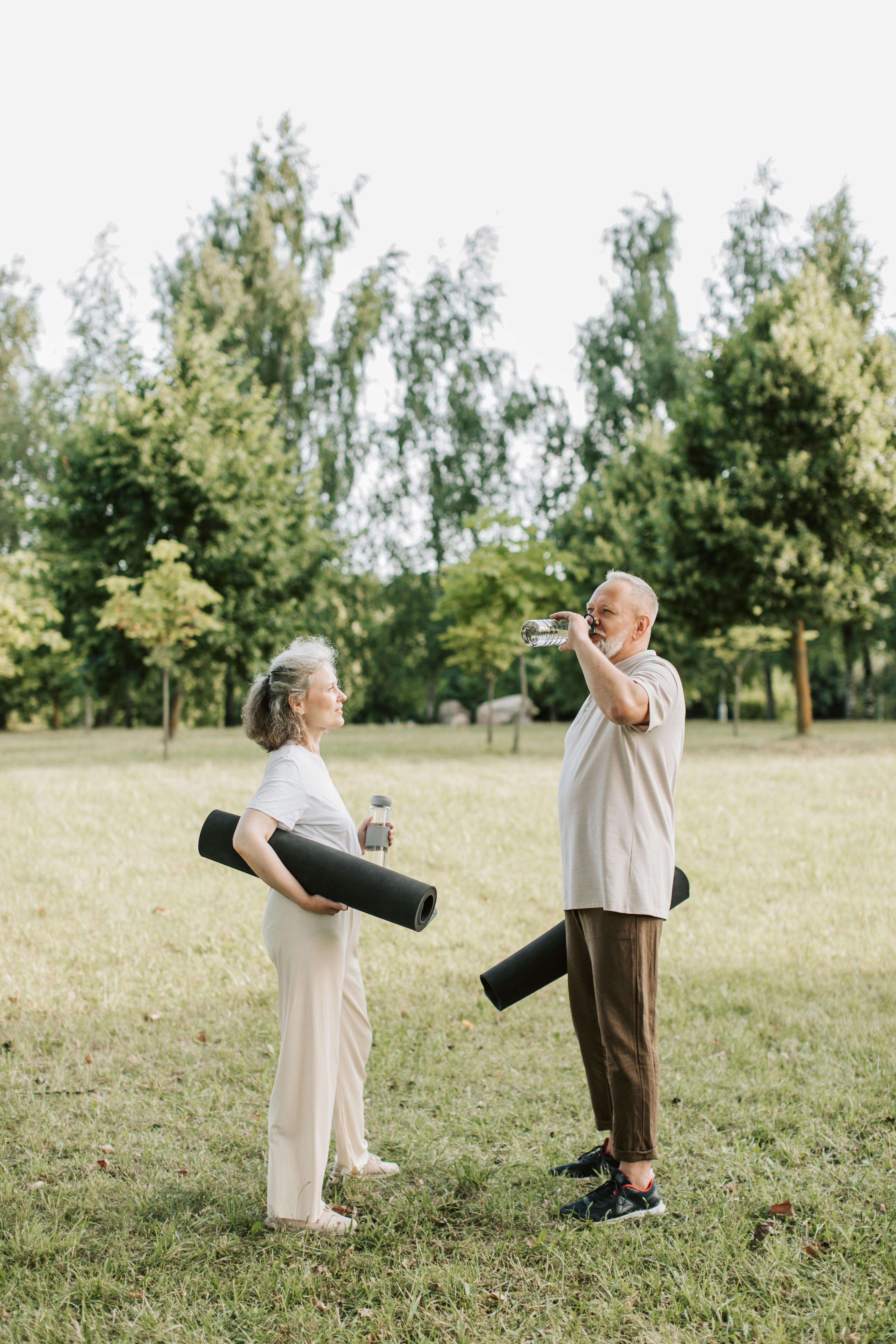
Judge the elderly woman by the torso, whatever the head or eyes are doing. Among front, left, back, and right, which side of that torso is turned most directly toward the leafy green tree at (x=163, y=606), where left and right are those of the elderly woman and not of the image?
left

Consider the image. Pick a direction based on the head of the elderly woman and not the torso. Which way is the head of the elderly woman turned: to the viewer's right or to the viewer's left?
to the viewer's right

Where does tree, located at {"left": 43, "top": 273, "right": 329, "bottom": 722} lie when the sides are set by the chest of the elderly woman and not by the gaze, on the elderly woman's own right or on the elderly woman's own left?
on the elderly woman's own left

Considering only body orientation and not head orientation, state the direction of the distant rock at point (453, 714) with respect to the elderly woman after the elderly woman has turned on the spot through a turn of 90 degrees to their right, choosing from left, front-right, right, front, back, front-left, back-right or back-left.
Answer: back

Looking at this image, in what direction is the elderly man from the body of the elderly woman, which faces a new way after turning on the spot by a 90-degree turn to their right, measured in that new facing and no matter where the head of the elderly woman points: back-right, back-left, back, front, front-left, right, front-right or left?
left

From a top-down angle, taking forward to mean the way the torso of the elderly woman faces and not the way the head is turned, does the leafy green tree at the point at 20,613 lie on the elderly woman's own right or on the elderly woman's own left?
on the elderly woman's own left

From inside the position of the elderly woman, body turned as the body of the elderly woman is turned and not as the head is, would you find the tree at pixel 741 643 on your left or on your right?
on your left

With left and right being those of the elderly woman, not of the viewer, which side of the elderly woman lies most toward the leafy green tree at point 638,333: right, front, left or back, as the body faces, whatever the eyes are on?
left

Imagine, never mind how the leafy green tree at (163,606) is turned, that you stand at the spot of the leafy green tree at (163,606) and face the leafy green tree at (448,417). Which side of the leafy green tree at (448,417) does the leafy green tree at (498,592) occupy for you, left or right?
right

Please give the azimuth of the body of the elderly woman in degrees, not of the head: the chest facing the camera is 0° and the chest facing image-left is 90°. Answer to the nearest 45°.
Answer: approximately 270°

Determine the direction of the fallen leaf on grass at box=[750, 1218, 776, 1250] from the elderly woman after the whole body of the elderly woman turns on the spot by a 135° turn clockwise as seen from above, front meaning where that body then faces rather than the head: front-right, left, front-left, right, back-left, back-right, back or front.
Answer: back-left

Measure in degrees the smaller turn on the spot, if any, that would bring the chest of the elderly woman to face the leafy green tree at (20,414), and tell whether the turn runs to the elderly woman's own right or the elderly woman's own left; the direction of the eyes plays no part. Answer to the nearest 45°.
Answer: approximately 90° to the elderly woman's own left

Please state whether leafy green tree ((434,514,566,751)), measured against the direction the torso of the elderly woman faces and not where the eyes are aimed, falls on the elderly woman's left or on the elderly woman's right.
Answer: on the elderly woman's left

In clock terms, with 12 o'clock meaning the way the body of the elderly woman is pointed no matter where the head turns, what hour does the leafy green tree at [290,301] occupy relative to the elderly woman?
The leafy green tree is roughly at 9 o'clock from the elderly woman.
